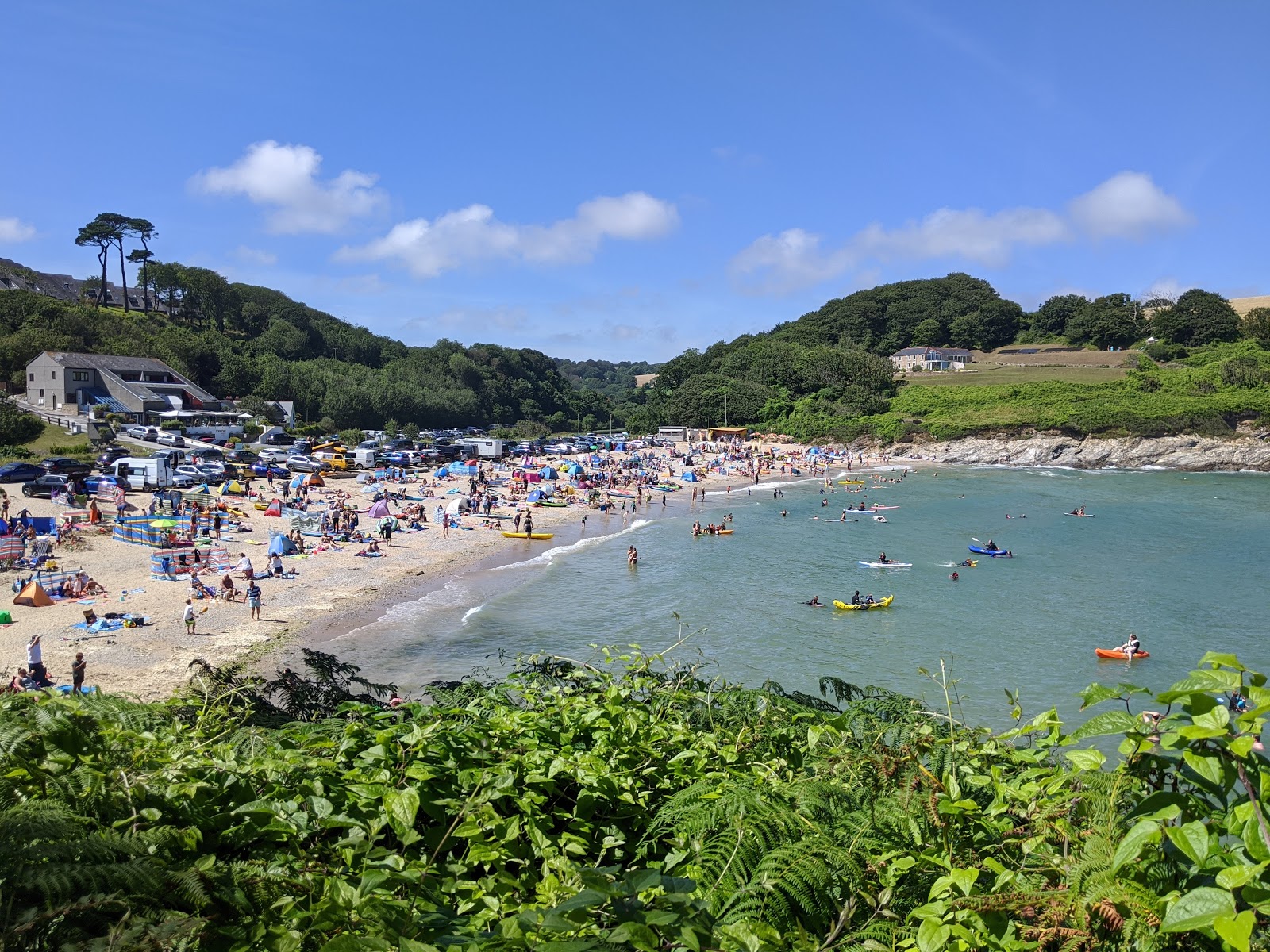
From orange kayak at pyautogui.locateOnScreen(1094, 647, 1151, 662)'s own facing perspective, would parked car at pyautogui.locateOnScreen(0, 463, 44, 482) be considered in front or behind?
in front

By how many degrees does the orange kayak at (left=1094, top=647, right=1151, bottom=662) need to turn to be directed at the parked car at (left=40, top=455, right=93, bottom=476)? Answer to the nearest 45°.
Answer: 0° — it already faces it

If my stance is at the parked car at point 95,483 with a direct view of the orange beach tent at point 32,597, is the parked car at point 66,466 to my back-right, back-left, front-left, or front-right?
back-right

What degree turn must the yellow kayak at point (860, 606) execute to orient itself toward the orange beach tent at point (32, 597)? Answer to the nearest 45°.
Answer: approximately 135° to its right

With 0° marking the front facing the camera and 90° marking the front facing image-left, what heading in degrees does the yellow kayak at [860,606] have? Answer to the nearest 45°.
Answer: approximately 270°

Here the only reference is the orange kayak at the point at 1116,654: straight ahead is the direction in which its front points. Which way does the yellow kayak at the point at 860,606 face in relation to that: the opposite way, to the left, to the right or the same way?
the opposite way

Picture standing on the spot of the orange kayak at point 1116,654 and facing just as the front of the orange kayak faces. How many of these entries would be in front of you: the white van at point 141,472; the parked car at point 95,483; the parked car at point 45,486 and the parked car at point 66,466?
4

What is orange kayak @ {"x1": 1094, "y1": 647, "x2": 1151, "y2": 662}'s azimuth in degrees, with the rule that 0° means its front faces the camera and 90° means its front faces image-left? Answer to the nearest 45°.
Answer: approximately 90°

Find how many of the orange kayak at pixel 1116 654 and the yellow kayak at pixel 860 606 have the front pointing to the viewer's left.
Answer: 1

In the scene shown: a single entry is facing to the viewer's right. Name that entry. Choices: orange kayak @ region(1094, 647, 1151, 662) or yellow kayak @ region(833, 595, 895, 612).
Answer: the yellow kayak

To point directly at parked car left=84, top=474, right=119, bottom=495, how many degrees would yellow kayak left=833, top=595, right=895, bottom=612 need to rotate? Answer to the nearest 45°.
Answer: approximately 180°

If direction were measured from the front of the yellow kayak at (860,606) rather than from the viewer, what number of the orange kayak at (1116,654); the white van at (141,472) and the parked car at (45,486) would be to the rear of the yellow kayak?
2
